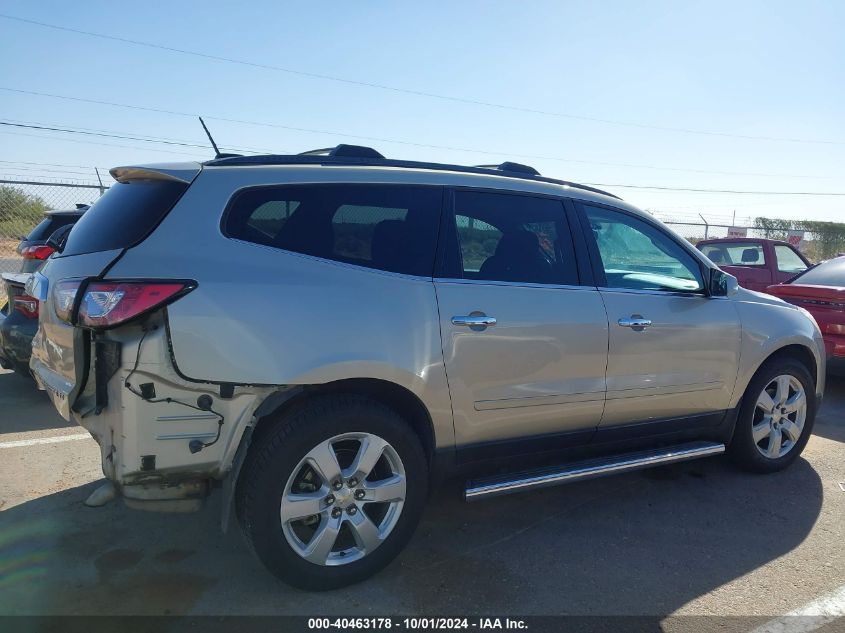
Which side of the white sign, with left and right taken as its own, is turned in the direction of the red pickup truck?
front

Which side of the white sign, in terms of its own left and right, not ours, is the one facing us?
front

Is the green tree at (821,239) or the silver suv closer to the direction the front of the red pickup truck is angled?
the green tree

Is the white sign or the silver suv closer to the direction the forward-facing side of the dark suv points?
the white sign

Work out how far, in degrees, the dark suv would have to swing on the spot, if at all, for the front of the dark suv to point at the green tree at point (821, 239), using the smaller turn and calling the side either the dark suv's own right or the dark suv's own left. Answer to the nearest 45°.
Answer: approximately 45° to the dark suv's own right

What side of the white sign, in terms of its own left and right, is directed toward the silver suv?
front

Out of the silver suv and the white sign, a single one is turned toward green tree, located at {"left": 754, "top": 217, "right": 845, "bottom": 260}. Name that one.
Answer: the silver suv

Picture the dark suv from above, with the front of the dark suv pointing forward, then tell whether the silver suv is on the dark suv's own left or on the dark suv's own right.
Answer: on the dark suv's own right

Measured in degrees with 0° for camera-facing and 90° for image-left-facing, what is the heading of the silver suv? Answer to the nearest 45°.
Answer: approximately 225°

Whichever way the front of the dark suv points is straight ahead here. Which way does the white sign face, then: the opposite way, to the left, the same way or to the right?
the opposite way

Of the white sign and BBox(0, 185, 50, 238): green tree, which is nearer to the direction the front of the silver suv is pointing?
the white sign

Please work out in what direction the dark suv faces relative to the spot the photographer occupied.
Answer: facing away from the viewer and to the right of the viewer

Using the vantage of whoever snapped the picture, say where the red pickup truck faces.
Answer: facing away from the viewer and to the right of the viewer

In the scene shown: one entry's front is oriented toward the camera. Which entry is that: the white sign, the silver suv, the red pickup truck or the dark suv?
the white sign
